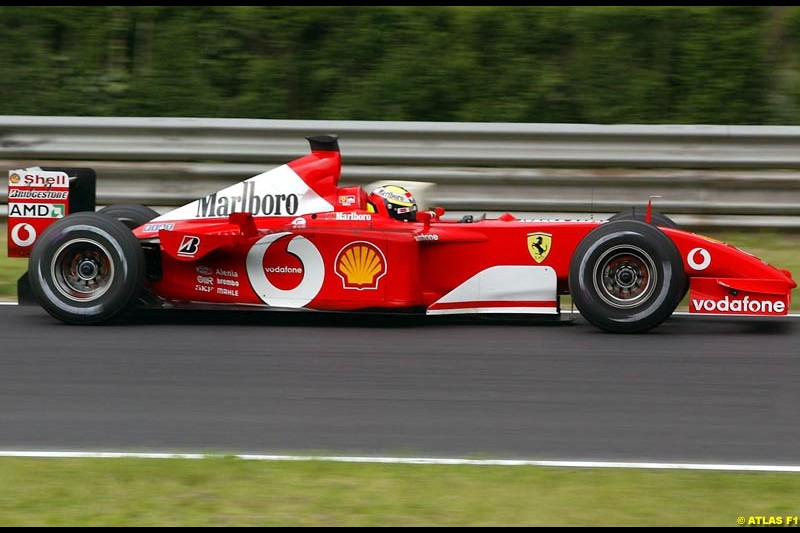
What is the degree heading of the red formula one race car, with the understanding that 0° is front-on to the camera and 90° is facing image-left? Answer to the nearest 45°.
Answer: approximately 270°

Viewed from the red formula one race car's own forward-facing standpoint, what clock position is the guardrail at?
The guardrail is roughly at 10 o'clock from the red formula one race car.
